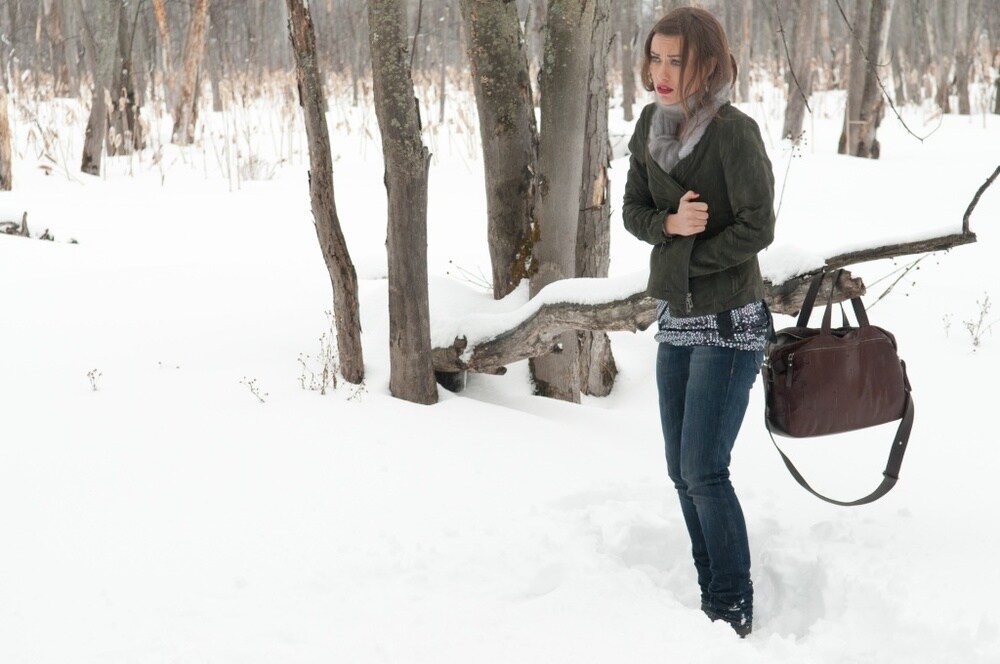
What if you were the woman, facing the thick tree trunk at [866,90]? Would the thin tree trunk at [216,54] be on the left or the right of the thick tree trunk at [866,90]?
left

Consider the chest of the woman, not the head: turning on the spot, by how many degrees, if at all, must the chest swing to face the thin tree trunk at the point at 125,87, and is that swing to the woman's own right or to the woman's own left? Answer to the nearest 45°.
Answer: approximately 90° to the woman's own right

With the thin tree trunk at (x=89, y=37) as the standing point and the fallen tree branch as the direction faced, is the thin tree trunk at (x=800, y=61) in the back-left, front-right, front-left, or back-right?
front-left

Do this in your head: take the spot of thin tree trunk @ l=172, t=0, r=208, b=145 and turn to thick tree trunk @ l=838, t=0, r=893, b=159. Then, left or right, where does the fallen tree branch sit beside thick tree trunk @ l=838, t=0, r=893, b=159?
right

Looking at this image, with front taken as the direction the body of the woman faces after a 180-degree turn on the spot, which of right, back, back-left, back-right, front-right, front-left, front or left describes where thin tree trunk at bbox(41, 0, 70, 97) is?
left

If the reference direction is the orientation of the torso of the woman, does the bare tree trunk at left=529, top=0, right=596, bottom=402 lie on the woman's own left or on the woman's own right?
on the woman's own right

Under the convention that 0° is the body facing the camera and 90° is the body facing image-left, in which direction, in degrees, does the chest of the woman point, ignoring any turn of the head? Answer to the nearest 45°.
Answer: approximately 45°

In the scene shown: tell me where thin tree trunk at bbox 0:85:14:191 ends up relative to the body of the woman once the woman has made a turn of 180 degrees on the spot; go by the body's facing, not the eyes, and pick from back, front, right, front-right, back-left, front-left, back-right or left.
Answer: left

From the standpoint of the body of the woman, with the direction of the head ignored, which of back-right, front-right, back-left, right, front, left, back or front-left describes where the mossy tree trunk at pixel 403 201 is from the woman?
right

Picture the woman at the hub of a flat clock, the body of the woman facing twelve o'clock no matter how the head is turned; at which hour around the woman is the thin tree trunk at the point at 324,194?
The thin tree trunk is roughly at 3 o'clock from the woman.

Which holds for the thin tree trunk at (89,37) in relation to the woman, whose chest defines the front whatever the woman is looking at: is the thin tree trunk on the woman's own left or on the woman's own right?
on the woman's own right

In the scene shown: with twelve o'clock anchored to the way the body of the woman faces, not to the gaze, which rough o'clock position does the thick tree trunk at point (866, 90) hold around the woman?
The thick tree trunk is roughly at 5 o'clock from the woman.

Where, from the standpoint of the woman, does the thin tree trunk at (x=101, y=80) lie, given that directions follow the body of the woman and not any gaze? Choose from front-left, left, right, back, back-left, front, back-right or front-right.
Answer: right

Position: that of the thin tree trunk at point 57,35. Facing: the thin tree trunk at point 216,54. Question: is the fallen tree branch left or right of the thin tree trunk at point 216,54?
right

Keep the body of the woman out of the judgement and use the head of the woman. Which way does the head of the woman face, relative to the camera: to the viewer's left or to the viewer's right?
to the viewer's left

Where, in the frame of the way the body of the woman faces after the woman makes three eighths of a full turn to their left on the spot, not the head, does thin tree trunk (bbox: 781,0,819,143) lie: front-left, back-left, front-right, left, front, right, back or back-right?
left
